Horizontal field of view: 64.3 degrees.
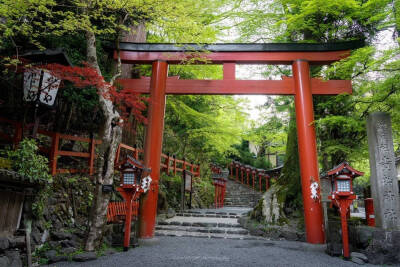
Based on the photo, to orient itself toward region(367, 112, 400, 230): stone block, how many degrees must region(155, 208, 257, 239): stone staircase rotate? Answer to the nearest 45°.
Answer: approximately 45° to its left

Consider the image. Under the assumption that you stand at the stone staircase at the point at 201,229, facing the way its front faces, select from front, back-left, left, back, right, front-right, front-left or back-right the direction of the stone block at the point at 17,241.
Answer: front-right

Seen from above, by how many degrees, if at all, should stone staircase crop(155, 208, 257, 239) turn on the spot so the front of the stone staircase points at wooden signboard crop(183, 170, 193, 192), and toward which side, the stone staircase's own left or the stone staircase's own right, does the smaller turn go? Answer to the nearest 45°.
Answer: approximately 180°

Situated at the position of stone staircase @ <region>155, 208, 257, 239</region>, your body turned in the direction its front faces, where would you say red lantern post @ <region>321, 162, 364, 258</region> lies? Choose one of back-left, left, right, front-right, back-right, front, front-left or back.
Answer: front-left

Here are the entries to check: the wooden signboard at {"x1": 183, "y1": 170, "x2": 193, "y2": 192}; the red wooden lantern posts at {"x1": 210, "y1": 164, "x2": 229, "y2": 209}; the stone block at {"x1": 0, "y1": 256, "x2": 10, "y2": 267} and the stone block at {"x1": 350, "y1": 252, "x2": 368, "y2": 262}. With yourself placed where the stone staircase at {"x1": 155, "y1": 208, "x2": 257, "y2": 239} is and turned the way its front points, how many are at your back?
2

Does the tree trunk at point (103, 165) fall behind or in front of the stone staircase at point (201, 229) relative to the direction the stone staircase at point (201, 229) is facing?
in front

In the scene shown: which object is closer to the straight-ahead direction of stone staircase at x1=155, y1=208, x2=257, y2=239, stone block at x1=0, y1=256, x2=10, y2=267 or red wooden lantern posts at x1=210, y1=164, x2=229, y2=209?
the stone block

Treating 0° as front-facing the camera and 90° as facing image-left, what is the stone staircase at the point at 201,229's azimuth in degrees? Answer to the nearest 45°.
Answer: approximately 0°

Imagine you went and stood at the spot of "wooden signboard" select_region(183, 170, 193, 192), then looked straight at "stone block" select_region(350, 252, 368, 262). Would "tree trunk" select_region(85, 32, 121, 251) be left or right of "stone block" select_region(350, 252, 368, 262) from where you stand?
right

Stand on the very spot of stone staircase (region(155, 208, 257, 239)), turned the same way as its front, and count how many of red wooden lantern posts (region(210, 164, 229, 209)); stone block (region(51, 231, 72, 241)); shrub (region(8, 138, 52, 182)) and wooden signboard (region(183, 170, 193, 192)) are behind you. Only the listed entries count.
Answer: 2

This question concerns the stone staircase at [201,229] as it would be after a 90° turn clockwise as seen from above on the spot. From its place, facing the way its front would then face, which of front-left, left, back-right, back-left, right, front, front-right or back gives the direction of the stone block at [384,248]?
back-left

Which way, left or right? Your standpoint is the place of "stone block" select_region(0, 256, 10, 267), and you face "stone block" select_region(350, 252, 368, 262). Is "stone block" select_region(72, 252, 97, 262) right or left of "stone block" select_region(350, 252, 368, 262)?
left

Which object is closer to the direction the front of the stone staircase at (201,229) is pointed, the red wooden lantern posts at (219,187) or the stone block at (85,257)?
the stone block

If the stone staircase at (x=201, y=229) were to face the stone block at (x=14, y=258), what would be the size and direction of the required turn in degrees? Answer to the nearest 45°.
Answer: approximately 45° to its right
